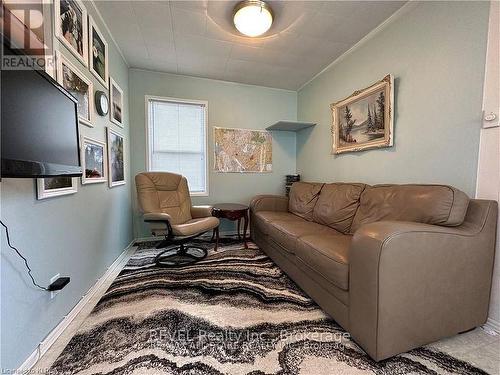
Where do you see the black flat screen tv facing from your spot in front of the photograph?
facing the viewer and to the right of the viewer

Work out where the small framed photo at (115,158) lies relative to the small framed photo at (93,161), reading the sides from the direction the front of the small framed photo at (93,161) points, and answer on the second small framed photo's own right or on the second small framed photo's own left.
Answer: on the second small framed photo's own left

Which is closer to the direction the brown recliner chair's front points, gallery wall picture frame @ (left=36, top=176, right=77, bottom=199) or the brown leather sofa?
the brown leather sofa

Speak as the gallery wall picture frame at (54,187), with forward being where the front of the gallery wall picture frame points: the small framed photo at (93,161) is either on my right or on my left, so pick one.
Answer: on my left

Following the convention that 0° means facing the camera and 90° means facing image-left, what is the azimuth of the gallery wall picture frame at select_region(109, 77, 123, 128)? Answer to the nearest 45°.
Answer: approximately 315°

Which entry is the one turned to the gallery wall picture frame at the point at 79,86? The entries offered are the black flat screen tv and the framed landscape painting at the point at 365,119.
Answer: the framed landscape painting

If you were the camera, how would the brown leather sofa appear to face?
facing the viewer and to the left of the viewer

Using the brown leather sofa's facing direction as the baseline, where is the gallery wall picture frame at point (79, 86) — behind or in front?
in front

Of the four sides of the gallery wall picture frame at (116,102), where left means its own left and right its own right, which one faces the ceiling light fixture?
front

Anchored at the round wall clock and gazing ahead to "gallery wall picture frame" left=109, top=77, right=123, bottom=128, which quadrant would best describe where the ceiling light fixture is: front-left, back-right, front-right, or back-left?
back-right

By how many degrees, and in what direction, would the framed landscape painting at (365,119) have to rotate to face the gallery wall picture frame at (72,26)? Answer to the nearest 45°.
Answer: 0° — it already faces it

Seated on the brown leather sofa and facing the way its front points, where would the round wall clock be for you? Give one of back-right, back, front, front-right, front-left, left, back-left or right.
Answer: front-right
